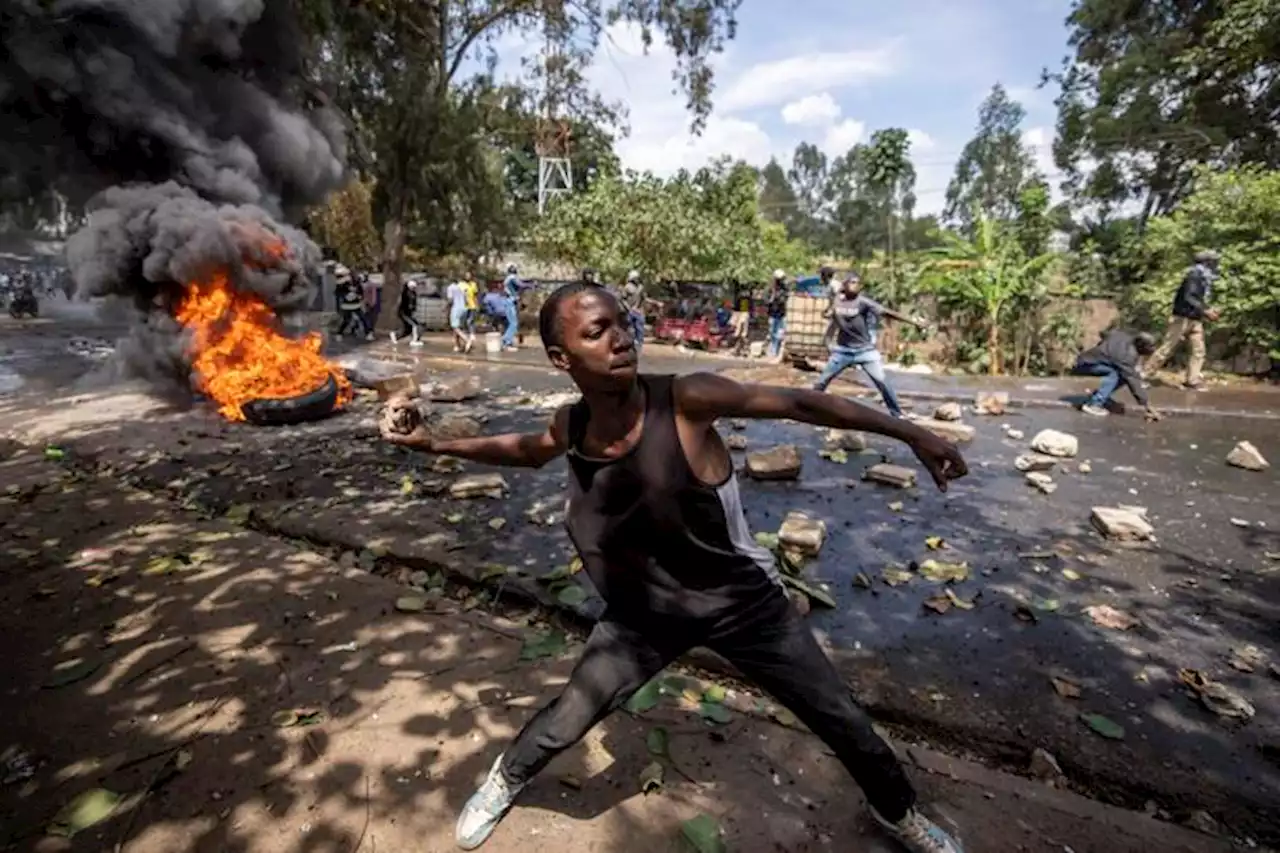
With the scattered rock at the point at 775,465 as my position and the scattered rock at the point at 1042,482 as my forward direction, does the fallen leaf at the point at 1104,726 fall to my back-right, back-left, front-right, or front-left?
front-right

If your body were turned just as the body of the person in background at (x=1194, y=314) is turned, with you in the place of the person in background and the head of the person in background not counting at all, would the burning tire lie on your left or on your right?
on your right

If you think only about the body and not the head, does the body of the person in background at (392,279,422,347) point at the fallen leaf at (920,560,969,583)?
no

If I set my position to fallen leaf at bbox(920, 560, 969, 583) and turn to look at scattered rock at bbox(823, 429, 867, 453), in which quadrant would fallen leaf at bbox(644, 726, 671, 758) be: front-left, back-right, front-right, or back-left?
back-left

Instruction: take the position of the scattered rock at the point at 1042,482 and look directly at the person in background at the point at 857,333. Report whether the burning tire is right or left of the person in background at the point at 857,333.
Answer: left

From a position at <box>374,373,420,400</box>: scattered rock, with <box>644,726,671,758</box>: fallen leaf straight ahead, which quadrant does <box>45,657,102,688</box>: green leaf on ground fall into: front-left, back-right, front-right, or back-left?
front-right

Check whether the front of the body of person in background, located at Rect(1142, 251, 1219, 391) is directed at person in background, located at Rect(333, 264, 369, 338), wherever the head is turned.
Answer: no

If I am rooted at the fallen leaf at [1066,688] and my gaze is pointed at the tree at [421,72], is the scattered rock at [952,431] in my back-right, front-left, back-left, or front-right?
front-right
